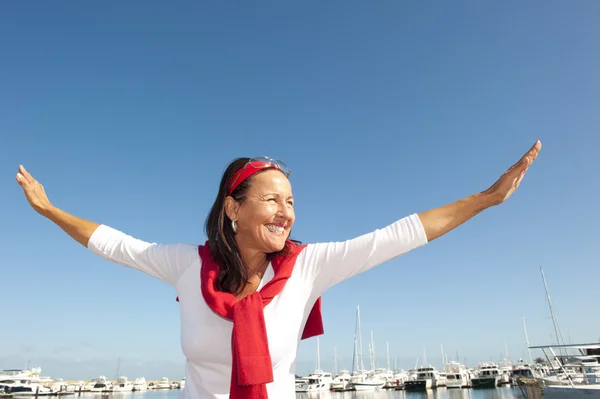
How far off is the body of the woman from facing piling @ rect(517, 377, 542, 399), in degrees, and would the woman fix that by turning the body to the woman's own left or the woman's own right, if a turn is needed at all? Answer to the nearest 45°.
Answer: approximately 135° to the woman's own left

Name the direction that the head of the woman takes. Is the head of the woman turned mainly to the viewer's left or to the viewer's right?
to the viewer's right

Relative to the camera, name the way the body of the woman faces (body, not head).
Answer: toward the camera

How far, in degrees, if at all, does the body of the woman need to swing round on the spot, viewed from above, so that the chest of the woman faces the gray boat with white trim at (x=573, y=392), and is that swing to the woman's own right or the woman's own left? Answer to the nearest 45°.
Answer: approximately 135° to the woman's own left
